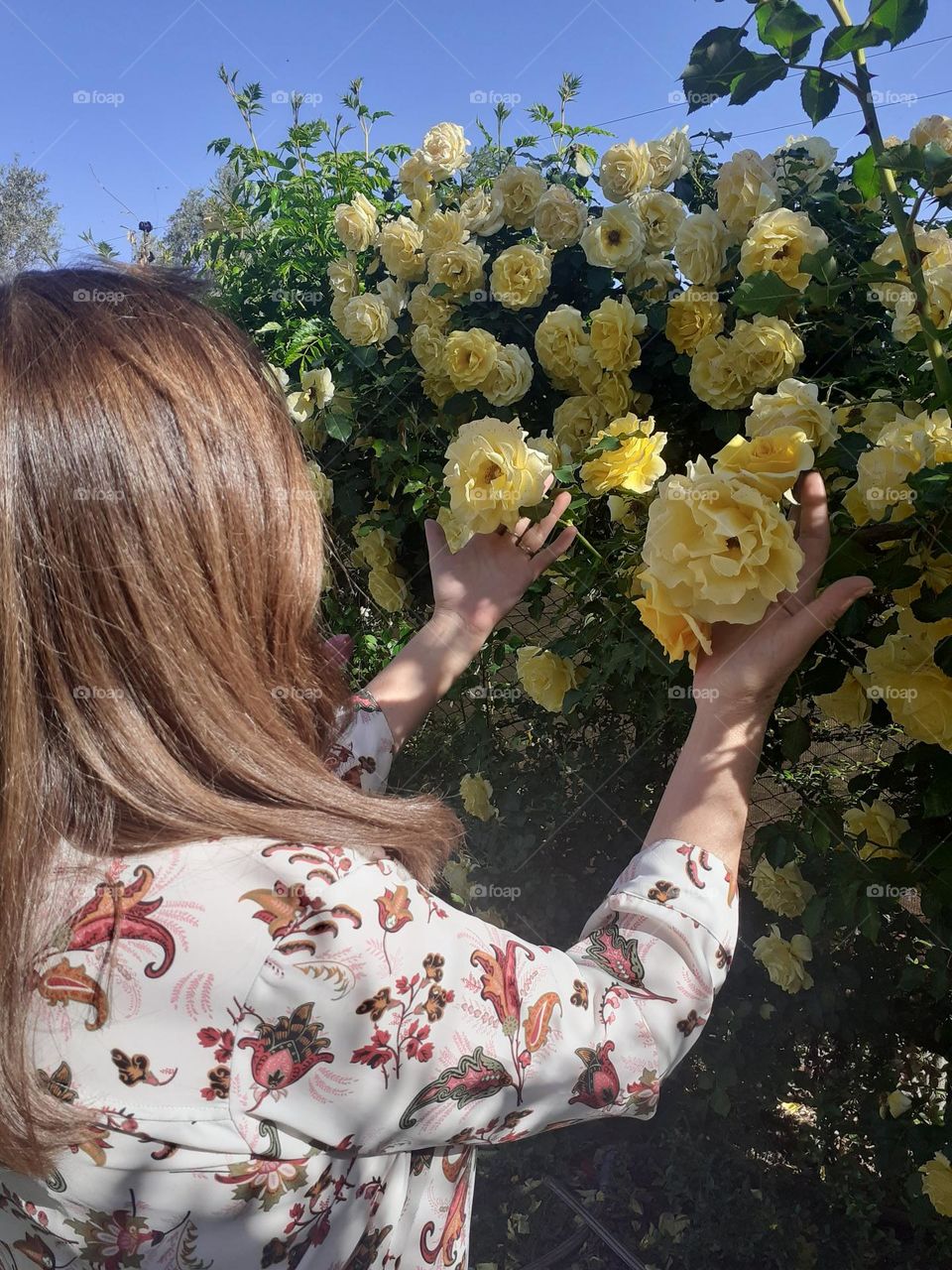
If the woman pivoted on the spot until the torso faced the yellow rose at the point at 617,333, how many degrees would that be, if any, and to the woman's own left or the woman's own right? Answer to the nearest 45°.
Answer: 0° — they already face it

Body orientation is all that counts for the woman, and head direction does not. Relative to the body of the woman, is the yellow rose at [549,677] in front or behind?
in front

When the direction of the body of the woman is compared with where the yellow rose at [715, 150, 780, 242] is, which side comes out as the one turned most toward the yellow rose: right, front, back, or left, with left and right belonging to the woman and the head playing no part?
front

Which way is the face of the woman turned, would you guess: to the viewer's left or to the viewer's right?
to the viewer's right

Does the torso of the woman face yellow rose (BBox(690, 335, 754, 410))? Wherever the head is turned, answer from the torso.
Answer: yes

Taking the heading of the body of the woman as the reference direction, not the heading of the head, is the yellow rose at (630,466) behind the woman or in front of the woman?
in front

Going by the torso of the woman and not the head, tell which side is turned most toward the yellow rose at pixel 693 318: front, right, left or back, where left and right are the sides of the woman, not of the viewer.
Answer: front

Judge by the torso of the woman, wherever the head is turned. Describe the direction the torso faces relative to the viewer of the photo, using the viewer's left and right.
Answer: facing away from the viewer and to the right of the viewer

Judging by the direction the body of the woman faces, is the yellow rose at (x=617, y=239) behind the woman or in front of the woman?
in front

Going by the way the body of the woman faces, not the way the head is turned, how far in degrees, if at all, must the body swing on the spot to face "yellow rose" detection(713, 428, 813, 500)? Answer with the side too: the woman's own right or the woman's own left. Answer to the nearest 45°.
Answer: approximately 45° to the woman's own right

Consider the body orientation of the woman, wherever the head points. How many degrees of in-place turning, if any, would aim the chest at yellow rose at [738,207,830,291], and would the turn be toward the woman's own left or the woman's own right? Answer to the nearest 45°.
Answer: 0° — they already face it
